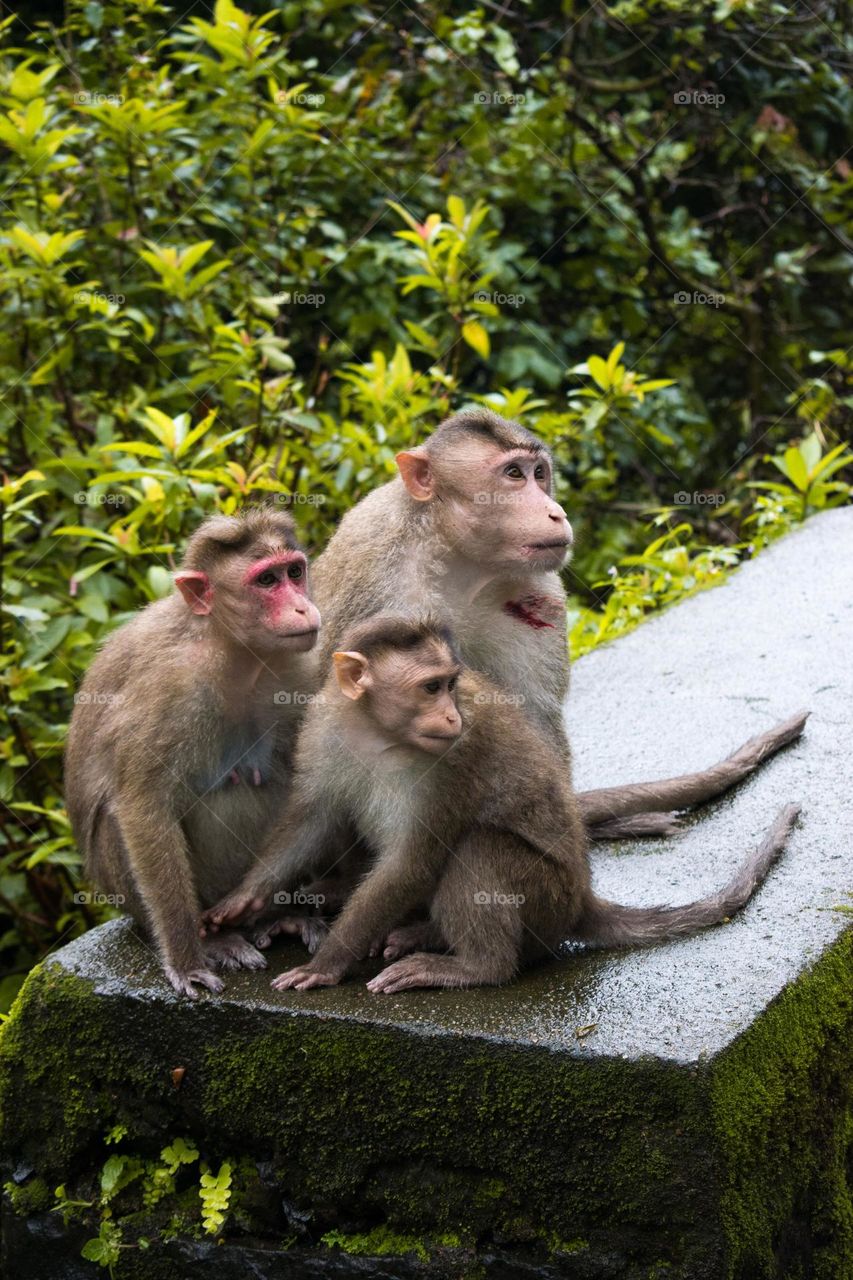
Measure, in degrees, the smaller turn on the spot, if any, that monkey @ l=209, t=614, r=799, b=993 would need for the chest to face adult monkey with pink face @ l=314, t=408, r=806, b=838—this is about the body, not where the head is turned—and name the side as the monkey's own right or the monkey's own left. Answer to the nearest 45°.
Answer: approximately 135° to the monkey's own right

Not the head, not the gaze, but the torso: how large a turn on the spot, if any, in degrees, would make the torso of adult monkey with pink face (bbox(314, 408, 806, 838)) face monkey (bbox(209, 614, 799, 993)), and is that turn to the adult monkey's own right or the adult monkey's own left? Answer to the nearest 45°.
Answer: approximately 45° to the adult monkey's own right

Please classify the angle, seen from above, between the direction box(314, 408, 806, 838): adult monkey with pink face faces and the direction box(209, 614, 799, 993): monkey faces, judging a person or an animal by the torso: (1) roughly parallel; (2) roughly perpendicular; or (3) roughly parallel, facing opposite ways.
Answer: roughly perpendicular

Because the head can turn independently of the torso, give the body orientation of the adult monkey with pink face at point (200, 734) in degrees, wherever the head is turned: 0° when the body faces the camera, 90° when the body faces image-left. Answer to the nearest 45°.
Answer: approximately 315°

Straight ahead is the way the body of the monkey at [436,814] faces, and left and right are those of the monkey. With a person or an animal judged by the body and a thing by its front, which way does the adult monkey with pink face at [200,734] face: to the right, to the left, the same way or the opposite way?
to the left

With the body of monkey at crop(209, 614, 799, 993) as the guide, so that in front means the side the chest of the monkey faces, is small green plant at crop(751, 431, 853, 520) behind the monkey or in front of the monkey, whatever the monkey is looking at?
behind
